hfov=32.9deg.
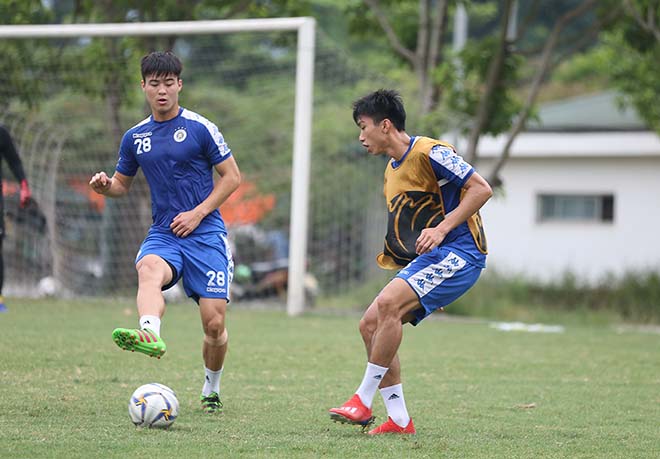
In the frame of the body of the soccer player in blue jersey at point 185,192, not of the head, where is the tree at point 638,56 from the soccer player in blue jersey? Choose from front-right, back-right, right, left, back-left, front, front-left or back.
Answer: back-left

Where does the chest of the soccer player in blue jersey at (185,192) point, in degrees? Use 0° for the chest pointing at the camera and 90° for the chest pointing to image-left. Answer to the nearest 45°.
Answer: approximately 0°

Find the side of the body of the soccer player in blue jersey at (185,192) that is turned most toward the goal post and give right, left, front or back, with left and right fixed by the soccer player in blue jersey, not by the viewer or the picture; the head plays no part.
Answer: back

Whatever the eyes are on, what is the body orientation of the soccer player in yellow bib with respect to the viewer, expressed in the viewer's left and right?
facing the viewer and to the left of the viewer

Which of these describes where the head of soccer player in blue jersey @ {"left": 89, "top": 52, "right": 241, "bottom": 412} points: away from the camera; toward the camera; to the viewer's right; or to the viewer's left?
toward the camera

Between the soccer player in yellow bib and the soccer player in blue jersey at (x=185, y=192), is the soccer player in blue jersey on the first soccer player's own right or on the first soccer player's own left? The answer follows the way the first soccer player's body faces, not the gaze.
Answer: on the first soccer player's own right

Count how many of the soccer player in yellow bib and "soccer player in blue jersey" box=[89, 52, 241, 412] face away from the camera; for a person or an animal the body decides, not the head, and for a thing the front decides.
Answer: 0

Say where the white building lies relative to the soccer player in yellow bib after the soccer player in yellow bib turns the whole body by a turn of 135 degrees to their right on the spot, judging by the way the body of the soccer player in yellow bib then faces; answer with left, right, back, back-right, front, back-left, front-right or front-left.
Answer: front

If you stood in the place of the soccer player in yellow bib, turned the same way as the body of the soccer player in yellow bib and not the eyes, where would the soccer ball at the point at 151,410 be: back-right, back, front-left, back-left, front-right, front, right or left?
front-right

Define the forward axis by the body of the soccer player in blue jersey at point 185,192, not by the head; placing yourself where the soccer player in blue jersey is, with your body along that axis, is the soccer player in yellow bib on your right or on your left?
on your left
